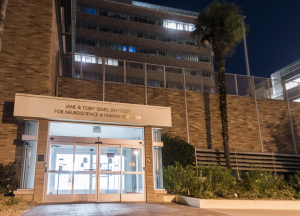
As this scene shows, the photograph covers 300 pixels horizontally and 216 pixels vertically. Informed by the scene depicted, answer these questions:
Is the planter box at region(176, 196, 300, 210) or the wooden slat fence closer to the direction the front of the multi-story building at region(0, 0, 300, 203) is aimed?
the planter box

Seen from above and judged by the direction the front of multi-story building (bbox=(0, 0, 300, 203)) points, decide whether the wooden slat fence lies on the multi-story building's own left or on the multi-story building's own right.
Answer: on the multi-story building's own left

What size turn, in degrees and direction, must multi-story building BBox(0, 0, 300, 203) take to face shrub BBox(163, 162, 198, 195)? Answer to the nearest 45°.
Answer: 0° — it already faces it

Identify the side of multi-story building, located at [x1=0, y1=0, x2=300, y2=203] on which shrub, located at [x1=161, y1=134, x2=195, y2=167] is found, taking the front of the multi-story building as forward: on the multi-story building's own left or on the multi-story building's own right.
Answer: on the multi-story building's own left

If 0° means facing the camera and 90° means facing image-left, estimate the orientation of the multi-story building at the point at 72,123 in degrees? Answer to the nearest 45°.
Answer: approximately 0°

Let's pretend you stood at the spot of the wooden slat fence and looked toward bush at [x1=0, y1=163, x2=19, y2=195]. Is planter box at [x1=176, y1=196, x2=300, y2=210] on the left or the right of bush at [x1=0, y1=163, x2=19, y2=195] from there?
left

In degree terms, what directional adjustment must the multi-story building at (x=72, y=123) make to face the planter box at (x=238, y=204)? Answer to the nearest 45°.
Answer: approximately 90° to its left

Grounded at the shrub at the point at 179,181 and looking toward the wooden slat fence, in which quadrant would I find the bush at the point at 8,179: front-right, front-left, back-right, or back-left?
back-left

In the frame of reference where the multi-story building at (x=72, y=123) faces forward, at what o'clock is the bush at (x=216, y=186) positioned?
The bush is roughly at 9 o'clock from the multi-story building.

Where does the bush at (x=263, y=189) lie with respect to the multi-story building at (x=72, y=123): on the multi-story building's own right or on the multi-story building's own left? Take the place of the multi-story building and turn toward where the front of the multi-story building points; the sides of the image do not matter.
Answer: on the multi-story building's own left

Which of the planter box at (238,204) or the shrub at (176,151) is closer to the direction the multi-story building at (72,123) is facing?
the planter box
